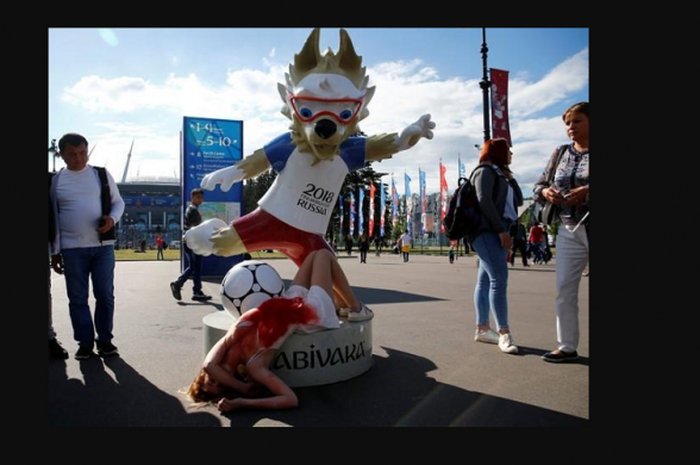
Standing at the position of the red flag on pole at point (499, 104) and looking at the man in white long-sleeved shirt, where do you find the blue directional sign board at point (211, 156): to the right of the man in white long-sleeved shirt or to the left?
right

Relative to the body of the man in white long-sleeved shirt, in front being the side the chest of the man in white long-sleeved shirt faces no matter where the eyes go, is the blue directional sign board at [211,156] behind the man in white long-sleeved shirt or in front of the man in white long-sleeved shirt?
behind
